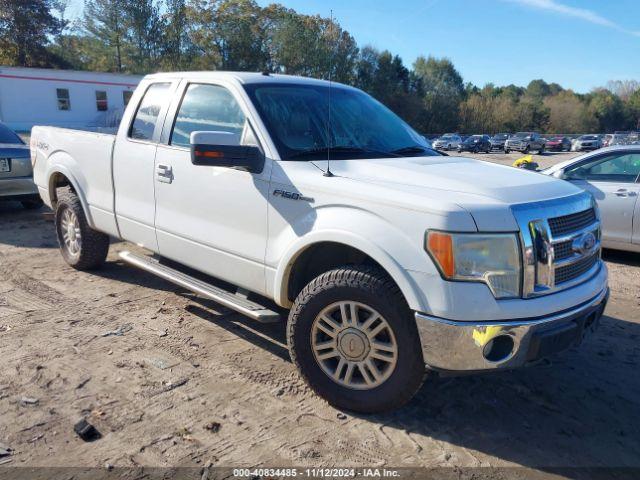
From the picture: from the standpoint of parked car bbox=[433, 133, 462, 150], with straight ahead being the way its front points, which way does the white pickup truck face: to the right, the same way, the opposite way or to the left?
to the left

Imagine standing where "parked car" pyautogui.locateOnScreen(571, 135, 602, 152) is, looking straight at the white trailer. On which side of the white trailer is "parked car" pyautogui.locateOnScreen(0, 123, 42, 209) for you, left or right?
left

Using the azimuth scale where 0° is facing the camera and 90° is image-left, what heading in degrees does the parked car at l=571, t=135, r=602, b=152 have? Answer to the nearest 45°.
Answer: approximately 45°

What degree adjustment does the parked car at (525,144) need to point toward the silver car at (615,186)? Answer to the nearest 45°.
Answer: approximately 45° to its left

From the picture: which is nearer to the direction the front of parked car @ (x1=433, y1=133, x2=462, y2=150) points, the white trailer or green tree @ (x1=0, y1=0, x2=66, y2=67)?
the white trailer

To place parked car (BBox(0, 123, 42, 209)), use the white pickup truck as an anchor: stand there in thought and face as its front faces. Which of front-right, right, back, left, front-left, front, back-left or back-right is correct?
back

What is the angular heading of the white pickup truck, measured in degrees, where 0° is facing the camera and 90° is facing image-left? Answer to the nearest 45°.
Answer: approximately 315°
